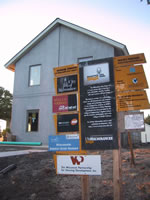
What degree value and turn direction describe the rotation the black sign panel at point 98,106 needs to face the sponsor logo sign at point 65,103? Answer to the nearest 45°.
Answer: approximately 90° to its right

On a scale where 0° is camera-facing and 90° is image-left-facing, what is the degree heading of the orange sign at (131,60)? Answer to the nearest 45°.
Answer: approximately 0°

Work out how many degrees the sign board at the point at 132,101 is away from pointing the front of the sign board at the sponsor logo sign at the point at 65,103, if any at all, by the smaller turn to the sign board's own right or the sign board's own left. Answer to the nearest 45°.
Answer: approximately 90° to the sign board's own right

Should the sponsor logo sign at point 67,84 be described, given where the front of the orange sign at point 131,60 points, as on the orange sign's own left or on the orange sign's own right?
on the orange sign's own right

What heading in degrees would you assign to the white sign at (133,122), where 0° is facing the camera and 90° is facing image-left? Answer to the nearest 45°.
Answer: approximately 0°

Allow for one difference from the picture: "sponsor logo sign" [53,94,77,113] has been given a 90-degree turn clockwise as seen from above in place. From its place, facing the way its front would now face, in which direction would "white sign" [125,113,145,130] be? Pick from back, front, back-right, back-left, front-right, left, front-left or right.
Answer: back
